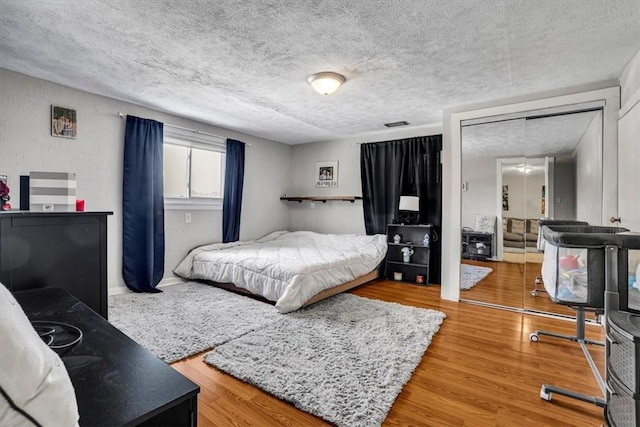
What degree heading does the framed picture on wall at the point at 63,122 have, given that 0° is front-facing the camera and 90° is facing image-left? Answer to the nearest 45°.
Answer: approximately 315°

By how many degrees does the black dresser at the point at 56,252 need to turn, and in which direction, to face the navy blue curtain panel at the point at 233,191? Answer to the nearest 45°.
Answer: approximately 45° to its left

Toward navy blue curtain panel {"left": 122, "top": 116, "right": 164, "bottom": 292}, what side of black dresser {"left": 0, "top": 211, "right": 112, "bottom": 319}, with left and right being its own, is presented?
left

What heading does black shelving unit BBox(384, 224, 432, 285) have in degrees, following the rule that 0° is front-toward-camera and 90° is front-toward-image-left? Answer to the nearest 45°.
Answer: approximately 0°

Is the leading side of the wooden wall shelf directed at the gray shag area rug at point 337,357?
yes

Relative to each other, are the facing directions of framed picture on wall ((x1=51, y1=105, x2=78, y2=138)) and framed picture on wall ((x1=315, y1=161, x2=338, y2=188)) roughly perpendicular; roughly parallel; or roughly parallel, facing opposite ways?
roughly perpendicular

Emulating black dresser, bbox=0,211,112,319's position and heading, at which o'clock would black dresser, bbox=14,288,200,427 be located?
black dresser, bbox=14,288,200,427 is roughly at 3 o'clock from black dresser, bbox=0,211,112,319.

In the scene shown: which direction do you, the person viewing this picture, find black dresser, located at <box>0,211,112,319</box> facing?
facing to the right of the viewer

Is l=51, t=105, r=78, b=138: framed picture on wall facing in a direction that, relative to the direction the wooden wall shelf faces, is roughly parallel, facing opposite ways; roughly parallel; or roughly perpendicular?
roughly perpendicular

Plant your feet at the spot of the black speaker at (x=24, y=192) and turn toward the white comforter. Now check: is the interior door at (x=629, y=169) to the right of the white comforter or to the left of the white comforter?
right

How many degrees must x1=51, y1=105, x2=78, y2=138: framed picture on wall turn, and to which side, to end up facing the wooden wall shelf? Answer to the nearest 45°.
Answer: approximately 45° to its left
